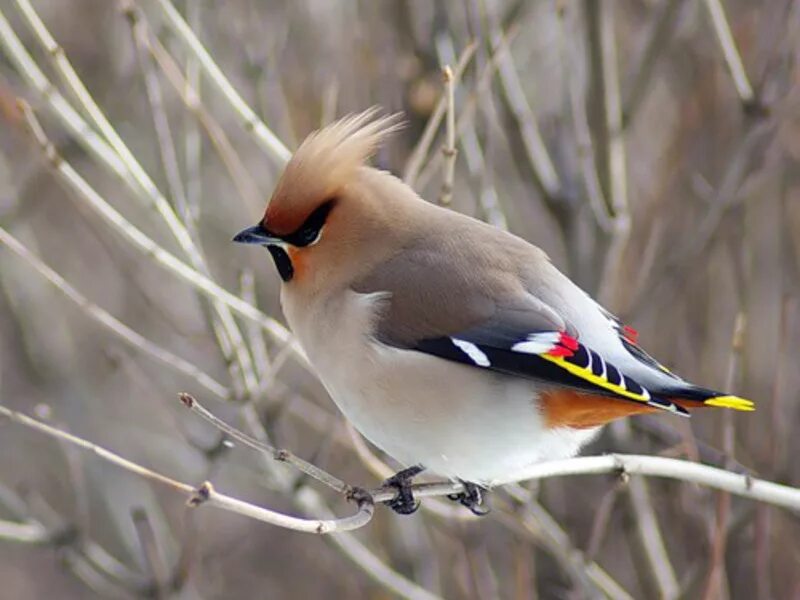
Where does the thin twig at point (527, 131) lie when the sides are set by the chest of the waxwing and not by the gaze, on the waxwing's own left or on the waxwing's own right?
on the waxwing's own right

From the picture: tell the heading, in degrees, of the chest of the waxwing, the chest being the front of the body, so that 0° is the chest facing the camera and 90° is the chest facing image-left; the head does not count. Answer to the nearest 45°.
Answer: approximately 90°
